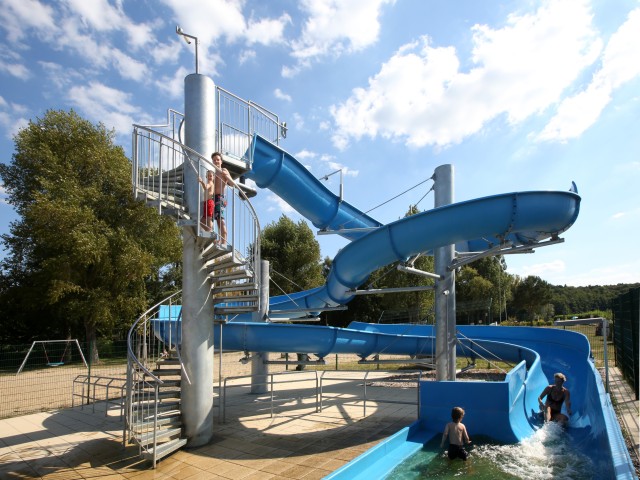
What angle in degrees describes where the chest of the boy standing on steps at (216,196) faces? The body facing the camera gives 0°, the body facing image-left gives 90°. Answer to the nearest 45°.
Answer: approximately 45°
